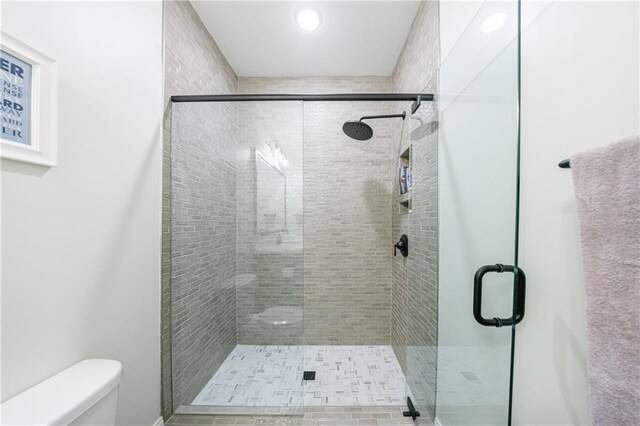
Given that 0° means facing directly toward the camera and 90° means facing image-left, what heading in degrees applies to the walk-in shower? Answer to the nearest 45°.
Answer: approximately 0°

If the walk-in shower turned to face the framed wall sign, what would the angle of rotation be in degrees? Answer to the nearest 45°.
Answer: approximately 45° to its right

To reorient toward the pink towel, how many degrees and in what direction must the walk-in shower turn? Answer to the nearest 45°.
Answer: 0° — it already faces it
